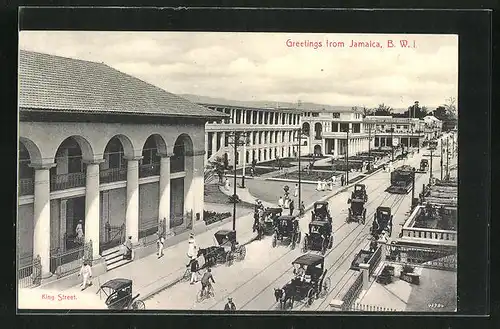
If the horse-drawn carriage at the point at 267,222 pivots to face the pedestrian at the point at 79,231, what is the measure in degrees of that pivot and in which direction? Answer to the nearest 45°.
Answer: approximately 45° to its right

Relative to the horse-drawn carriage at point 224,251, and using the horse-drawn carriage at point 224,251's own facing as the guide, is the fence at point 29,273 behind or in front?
in front

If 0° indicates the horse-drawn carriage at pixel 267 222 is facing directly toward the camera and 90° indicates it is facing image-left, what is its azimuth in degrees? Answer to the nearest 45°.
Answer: approximately 45°

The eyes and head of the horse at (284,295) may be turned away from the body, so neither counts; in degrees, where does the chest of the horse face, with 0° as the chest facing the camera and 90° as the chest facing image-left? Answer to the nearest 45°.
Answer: approximately 45°

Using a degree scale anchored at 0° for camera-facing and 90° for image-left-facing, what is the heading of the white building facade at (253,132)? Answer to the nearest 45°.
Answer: approximately 315°

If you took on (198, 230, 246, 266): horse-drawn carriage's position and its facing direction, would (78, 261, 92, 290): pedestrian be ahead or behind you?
ahead
